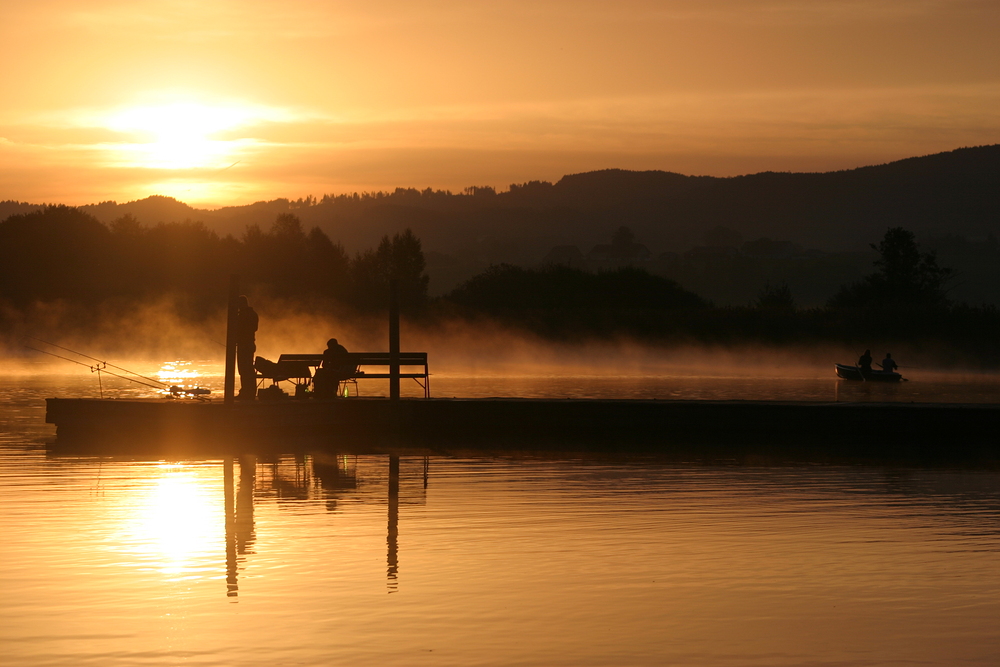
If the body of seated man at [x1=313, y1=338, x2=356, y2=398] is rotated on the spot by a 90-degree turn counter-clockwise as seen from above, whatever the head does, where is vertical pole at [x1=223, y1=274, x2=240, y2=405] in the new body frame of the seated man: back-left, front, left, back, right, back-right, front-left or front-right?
front-right

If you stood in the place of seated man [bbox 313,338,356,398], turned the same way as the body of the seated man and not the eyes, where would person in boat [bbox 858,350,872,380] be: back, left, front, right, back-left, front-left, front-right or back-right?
back-right

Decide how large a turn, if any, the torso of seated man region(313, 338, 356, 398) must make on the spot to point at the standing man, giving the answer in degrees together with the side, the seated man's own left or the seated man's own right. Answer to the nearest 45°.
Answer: approximately 45° to the seated man's own left
